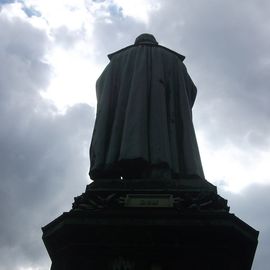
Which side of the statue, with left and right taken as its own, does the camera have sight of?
back
